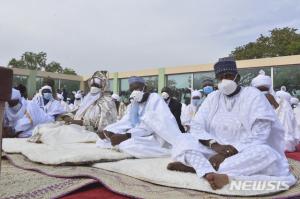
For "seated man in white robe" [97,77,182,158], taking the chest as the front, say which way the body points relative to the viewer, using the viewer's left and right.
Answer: facing the viewer and to the left of the viewer

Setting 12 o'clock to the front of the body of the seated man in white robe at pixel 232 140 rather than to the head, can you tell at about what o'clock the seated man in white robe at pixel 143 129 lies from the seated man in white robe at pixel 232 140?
the seated man in white robe at pixel 143 129 is roughly at 3 o'clock from the seated man in white robe at pixel 232 140.

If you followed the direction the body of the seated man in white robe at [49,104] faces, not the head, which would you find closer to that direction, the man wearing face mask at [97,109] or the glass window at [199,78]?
the man wearing face mask

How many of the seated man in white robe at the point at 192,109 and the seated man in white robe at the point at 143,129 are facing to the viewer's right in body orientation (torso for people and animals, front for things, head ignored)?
0

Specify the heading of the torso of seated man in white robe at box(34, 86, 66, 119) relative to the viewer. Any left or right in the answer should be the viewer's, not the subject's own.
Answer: facing the viewer

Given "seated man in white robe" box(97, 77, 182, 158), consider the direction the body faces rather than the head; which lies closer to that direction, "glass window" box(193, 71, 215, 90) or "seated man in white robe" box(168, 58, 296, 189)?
the seated man in white robe

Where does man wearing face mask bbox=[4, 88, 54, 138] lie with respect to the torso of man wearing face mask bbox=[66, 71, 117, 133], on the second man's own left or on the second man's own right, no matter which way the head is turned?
on the second man's own right

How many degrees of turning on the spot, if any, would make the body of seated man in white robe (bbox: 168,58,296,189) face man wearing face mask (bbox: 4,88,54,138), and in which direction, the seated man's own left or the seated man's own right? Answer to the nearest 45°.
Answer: approximately 90° to the seated man's own right

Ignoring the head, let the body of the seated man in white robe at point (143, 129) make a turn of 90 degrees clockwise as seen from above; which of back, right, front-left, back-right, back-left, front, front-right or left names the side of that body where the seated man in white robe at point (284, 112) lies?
right

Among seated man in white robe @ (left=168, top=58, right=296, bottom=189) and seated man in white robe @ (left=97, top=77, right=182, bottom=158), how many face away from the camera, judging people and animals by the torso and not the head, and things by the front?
0

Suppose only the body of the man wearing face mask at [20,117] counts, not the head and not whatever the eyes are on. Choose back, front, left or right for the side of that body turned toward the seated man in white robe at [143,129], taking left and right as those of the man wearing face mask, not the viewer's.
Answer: left

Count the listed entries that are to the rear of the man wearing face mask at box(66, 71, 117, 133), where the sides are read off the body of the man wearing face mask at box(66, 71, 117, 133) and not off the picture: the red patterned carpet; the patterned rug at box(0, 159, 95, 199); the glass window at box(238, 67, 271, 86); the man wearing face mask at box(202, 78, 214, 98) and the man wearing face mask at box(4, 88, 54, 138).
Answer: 2

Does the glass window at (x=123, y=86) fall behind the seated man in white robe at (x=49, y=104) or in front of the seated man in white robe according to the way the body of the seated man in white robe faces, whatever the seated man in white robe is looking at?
behind
